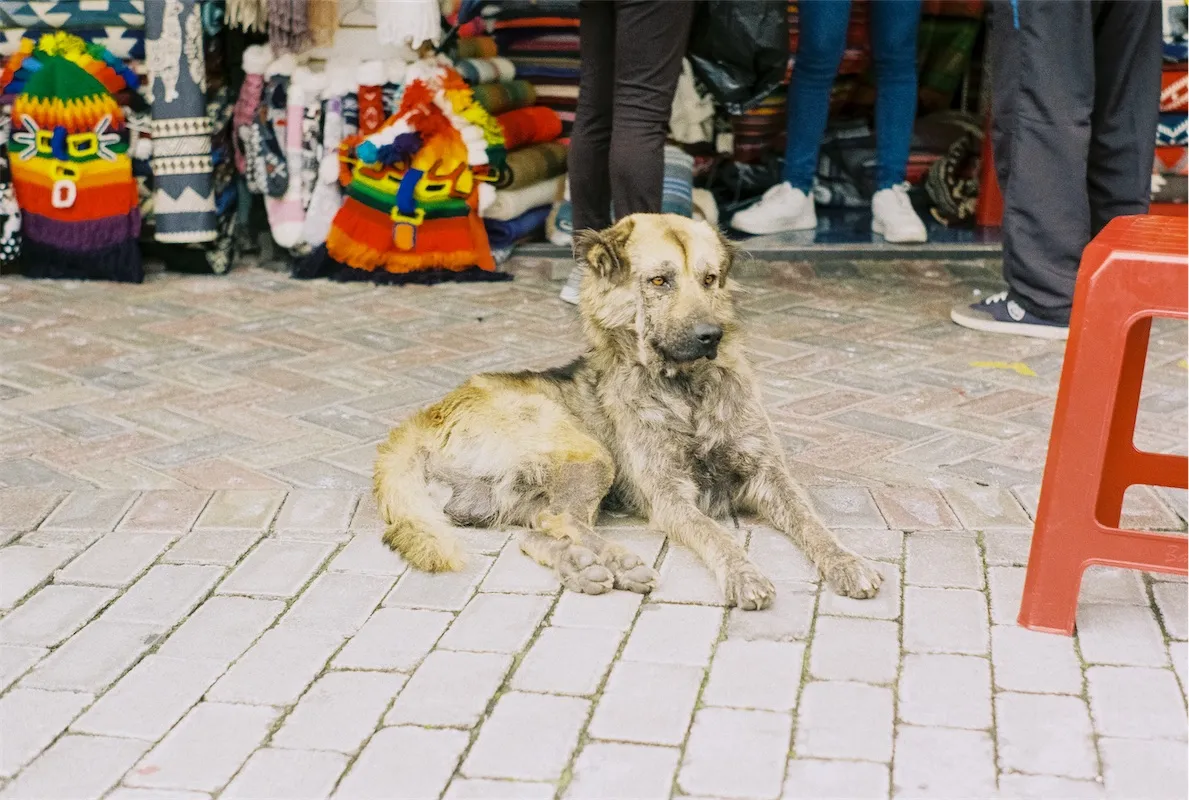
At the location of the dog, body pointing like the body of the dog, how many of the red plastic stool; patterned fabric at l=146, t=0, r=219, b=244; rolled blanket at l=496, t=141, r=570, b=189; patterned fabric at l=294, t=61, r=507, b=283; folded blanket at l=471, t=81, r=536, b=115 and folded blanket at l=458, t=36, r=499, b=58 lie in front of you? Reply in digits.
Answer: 1

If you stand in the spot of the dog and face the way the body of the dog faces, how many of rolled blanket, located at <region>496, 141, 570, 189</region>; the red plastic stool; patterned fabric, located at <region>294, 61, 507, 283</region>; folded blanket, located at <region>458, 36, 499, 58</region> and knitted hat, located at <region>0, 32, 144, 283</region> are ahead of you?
1

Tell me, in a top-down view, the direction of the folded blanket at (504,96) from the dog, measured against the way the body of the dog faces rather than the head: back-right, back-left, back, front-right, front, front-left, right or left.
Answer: back-left

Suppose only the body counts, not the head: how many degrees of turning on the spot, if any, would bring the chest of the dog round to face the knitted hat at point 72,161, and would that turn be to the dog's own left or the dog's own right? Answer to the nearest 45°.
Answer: approximately 180°

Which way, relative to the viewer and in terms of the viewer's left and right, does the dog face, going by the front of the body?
facing the viewer and to the right of the viewer

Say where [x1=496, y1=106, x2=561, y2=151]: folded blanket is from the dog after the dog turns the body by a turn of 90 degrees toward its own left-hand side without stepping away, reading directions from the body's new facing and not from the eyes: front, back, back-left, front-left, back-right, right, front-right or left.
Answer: front-left

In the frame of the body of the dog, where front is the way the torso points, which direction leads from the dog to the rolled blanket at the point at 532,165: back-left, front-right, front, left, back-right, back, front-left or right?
back-left

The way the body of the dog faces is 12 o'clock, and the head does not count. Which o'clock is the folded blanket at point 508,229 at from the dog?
The folded blanket is roughly at 7 o'clock from the dog.

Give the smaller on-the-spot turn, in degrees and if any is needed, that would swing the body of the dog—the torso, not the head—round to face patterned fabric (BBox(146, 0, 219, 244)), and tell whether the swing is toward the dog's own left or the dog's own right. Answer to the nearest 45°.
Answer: approximately 180°

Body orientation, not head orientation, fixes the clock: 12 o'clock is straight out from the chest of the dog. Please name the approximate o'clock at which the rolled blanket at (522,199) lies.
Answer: The rolled blanket is roughly at 7 o'clock from the dog.

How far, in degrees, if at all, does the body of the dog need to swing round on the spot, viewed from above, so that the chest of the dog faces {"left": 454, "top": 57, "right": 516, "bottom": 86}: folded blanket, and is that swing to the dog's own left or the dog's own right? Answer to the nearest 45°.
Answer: approximately 135° to the dog's own left

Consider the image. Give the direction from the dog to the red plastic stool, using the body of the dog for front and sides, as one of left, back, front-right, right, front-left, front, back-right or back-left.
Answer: front
